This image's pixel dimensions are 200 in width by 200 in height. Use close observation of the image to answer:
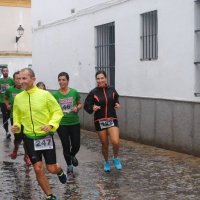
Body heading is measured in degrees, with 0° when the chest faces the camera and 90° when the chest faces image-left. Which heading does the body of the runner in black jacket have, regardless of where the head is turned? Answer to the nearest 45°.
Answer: approximately 0°

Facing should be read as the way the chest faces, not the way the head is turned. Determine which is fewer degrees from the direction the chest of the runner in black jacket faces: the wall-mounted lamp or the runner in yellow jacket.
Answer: the runner in yellow jacket

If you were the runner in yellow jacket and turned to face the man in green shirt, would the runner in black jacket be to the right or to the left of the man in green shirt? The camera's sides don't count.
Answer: right

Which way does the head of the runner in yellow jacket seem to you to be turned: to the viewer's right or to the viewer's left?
to the viewer's left

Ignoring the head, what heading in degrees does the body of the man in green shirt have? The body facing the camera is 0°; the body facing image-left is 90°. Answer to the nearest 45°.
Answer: approximately 0°

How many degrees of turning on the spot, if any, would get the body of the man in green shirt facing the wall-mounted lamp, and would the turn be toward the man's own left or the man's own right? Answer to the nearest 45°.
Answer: approximately 180°

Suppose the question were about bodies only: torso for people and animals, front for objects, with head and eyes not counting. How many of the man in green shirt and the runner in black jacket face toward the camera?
2

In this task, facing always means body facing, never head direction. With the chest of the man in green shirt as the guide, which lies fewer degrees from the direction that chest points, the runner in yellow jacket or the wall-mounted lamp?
the runner in yellow jacket

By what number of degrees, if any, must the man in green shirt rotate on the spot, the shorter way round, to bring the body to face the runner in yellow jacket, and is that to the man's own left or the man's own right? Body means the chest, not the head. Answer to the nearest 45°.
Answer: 0° — they already face them
